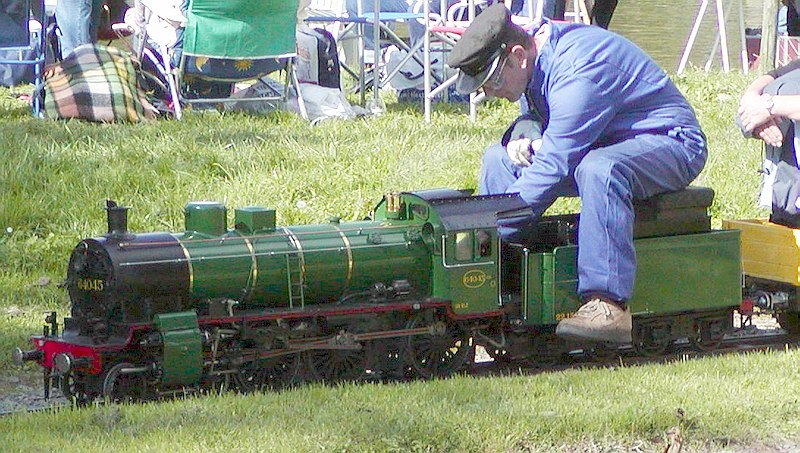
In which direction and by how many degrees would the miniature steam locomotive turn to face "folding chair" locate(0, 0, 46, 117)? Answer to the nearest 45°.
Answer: approximately 90° to its right

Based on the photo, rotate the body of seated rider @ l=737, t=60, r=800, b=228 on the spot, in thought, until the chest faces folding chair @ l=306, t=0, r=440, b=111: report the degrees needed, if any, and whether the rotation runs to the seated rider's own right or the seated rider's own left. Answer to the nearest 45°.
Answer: approximately 45° to the seated rider's own right

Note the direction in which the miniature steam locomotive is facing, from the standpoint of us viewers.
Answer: facing the viewer and to the left of the viewer

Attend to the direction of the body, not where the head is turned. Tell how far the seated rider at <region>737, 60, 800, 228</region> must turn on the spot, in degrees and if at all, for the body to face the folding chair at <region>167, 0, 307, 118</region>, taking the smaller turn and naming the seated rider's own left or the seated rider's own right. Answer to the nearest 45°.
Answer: approximately 45° to the seated rider's own right

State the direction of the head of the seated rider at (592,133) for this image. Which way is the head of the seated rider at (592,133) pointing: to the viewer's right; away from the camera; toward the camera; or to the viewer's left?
to the viewer's left

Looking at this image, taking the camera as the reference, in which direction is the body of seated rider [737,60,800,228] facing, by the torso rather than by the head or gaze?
to the viewer's left

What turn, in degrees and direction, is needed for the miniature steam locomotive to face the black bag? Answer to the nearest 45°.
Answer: approximately 135° to its right
